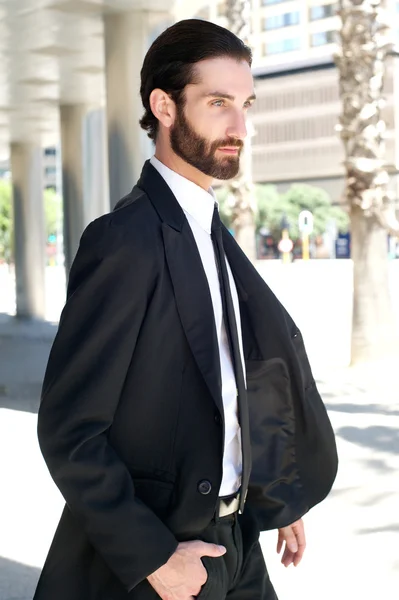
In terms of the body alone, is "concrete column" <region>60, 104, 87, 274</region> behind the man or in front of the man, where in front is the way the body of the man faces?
behind

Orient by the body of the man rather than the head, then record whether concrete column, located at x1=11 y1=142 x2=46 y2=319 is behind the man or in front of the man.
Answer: behind

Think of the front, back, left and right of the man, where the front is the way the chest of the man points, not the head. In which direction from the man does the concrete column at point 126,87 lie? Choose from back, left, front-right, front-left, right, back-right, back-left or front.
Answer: back-left

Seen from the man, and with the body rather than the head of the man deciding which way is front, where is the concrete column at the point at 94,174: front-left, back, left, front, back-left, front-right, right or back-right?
back-left

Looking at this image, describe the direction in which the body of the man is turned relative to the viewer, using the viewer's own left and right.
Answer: facing the viewer and to the right of the viewer
